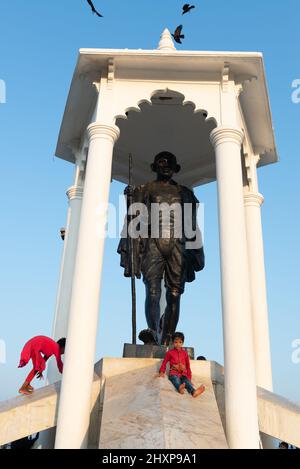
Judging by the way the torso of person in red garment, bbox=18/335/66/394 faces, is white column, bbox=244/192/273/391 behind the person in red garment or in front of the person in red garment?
in front

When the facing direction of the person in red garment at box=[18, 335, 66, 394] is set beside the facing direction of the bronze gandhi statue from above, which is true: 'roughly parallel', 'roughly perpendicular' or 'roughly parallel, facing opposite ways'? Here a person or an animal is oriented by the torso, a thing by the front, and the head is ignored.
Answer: roughly perpendicular

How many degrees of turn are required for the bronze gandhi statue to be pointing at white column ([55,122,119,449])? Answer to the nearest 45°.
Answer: approximately 45° to its right

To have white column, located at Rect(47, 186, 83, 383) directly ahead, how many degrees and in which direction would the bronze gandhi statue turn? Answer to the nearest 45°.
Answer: approximately 135° to its right

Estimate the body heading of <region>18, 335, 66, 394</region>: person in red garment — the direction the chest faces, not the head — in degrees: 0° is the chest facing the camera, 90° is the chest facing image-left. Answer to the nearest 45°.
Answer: approximately 270°

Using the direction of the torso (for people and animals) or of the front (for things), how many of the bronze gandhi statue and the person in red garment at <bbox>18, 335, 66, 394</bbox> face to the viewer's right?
1
